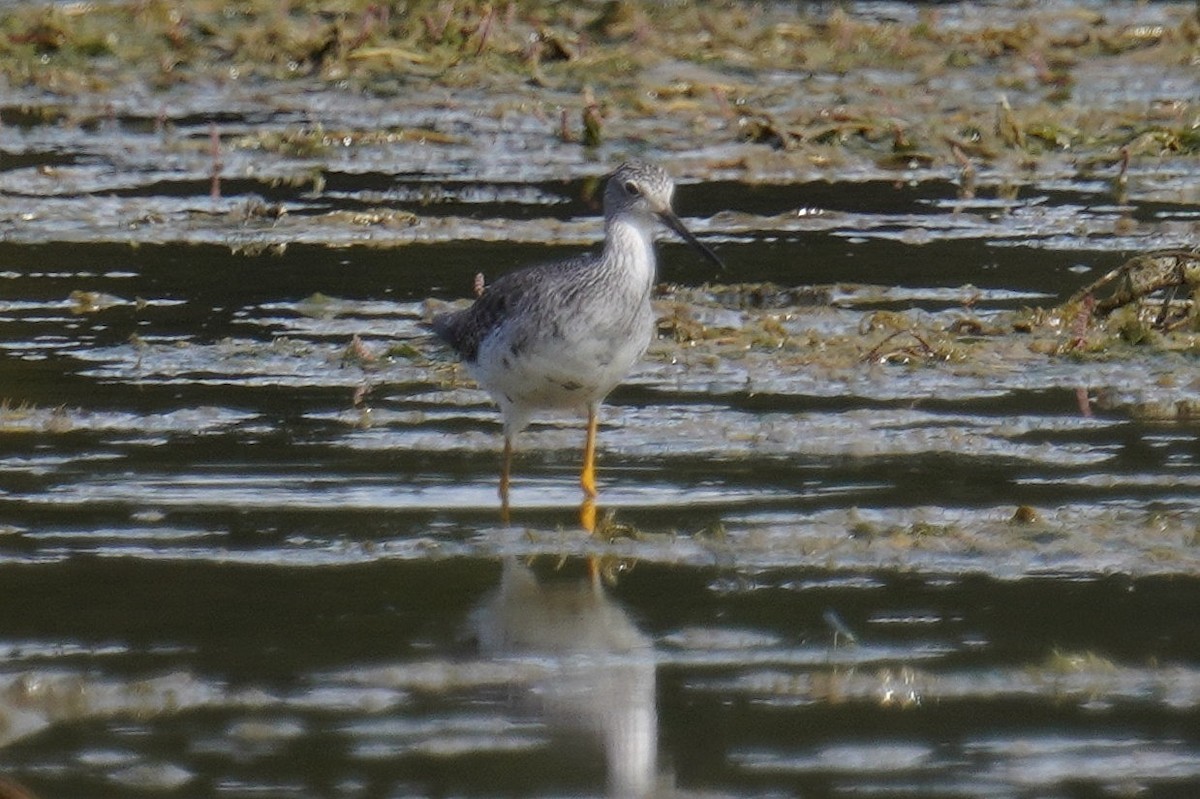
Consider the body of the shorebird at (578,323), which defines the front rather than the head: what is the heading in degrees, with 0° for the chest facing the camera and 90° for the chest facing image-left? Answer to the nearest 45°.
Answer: approximately 315°
